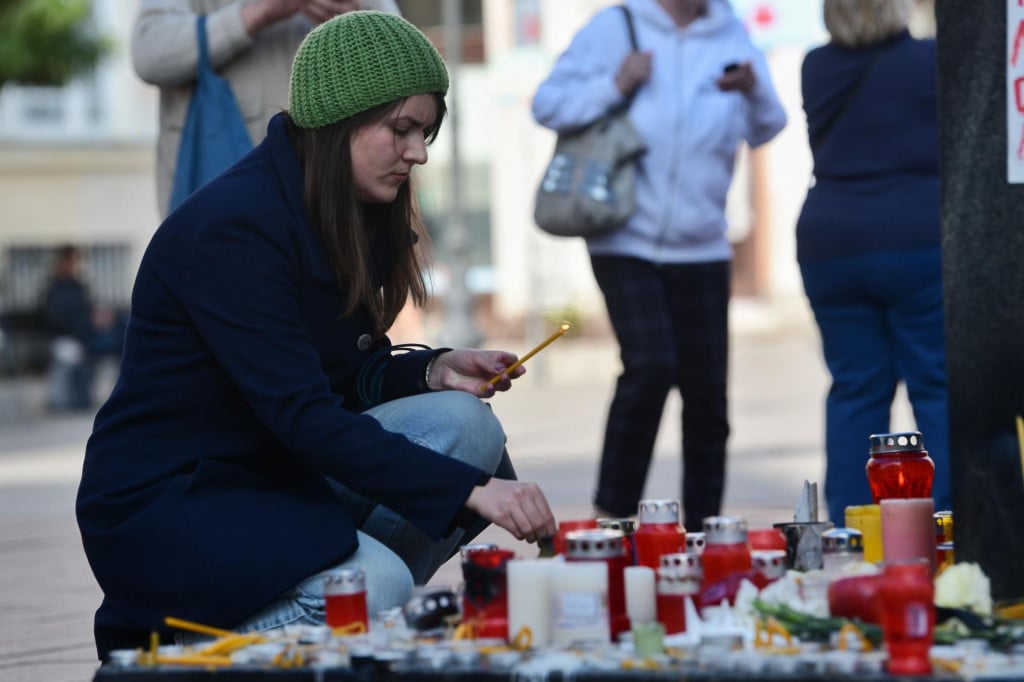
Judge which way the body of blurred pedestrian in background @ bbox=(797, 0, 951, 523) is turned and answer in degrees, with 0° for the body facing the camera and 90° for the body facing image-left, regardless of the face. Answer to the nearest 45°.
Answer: approximately 180°

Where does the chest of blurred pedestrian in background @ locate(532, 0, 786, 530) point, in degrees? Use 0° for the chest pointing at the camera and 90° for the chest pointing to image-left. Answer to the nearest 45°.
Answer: approximately 0°

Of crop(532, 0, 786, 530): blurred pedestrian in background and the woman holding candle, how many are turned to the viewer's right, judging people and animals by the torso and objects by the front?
1

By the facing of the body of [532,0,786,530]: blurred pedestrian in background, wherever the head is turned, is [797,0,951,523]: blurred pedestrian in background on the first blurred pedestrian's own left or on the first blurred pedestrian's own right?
on the first blurred pedestrian's own left

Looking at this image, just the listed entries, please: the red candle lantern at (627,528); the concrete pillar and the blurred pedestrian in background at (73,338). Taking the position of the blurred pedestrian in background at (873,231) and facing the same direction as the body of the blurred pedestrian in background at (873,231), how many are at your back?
2

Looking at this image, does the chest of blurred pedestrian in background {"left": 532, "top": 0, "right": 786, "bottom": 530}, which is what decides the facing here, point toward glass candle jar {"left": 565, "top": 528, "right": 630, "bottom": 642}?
yes

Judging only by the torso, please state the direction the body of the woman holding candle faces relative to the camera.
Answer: to the viewer's right

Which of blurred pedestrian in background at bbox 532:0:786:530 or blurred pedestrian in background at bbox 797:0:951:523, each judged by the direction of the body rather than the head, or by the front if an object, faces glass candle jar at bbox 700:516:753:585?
blurred pedestrian in background at bbox 532:0:786:530

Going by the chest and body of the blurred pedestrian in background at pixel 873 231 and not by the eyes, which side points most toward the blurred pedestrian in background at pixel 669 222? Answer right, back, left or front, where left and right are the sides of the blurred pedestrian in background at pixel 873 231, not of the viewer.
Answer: left

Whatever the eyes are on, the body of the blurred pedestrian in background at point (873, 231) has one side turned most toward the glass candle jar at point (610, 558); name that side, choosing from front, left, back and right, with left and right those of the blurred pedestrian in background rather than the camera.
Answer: back
